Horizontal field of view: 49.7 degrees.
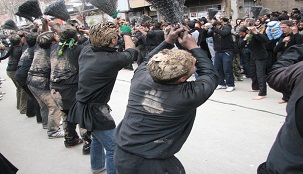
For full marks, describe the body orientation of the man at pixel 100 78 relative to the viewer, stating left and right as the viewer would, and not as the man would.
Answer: facing away from the viewer and to the right of the viewer

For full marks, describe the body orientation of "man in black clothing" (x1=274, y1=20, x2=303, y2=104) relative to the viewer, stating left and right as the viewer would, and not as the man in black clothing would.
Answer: facing the viewer and to the left of the viewer

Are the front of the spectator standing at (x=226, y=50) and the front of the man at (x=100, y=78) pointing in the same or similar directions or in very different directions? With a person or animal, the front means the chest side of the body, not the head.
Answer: very different directions

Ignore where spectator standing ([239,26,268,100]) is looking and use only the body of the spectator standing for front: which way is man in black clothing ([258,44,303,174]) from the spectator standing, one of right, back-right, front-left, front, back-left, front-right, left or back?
front-left

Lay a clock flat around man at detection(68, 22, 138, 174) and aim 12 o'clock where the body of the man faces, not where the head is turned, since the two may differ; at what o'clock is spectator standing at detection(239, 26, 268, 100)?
The spectator standing is roughly at 12 o'clock from the man.

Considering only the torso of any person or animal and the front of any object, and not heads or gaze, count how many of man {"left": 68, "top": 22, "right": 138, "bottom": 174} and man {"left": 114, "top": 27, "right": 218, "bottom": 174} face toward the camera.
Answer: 0

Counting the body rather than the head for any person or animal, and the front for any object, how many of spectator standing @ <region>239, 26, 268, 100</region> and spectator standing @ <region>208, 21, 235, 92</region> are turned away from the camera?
0

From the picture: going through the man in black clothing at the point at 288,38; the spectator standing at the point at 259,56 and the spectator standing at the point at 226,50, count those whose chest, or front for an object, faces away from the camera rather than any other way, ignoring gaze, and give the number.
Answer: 0

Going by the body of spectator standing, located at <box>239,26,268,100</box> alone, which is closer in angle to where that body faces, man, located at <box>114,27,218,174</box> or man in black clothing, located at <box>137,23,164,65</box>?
the man
